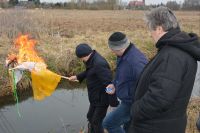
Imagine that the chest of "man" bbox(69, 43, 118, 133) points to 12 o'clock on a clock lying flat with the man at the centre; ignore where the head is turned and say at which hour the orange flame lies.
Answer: The orange flame is roughly at 1 o'clock from the man.

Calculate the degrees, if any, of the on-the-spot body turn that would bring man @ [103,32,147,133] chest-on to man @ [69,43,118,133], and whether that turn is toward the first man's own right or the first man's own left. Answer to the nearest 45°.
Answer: approximately 45° to the first man's own right

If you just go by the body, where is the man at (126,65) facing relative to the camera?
to the viewer's left

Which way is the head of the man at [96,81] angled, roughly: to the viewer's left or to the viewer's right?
to the viewer's left

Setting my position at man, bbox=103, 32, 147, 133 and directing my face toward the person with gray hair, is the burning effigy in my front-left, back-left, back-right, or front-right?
back-right

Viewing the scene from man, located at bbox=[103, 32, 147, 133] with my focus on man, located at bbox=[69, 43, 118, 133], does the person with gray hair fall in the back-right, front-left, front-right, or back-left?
back-left

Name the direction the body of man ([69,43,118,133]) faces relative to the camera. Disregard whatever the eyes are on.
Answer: to the viewer's left

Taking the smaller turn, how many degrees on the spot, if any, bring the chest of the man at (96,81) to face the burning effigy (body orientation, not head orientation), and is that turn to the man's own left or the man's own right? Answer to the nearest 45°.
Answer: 0° — they already face it

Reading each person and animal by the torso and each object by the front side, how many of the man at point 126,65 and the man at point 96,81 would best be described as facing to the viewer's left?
2

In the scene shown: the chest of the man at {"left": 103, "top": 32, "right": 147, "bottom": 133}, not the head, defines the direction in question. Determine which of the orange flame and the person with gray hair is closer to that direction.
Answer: the orange flame
